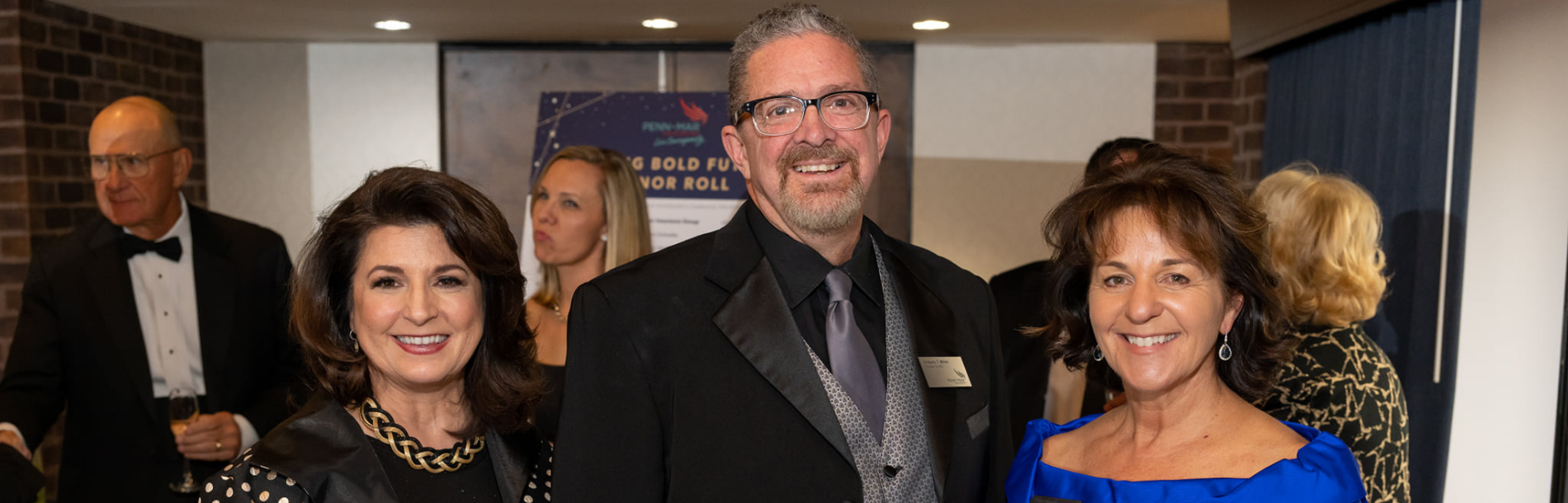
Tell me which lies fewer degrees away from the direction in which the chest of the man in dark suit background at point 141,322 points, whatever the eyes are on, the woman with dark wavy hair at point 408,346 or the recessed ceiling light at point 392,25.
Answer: the woman with dark wavy hair

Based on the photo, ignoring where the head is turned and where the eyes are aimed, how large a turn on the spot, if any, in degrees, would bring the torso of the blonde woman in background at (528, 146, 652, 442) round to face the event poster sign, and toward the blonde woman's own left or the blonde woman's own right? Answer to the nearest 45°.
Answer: approximately 135° to the blonde woman's own right

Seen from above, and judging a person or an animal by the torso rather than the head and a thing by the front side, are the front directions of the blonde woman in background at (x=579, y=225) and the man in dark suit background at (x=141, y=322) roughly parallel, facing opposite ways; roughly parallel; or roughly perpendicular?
roughly perpendicular

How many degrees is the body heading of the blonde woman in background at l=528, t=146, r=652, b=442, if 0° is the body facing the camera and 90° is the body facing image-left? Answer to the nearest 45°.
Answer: approximately 45°

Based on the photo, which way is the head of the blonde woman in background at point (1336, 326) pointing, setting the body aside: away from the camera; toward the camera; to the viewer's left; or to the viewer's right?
away from the camera

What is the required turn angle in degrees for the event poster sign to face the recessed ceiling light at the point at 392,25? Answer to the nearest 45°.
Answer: approximately 90° to its right
